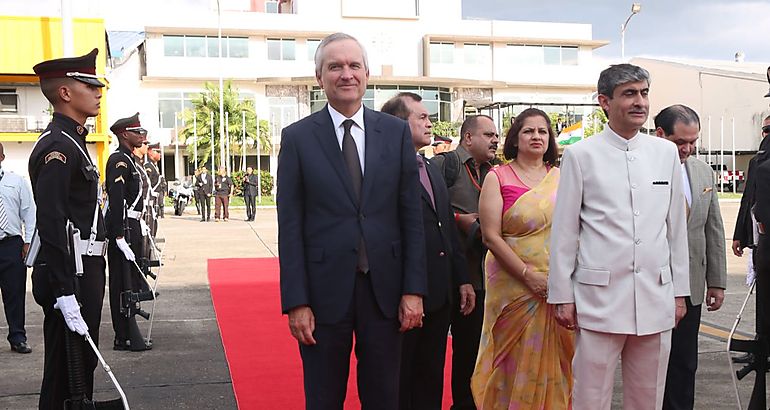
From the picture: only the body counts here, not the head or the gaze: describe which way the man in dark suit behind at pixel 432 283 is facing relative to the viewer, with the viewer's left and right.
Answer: facing the viewer and to the right of the viewer

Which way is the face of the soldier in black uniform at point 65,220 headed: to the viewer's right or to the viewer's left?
to the viewer's right

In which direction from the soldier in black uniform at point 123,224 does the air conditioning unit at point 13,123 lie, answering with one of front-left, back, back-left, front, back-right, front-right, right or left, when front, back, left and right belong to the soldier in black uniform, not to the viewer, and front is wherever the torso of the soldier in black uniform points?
left

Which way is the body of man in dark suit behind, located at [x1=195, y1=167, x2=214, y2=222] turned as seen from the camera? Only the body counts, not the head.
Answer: toward the camera

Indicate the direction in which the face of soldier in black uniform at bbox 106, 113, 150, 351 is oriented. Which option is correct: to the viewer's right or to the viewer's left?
to the viewer's right

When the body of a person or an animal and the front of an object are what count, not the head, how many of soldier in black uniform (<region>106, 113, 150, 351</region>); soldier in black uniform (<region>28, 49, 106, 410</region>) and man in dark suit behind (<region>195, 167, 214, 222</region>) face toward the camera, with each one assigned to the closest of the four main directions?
1

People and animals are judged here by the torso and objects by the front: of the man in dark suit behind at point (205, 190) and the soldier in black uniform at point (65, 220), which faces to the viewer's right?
the soldier in black uniform

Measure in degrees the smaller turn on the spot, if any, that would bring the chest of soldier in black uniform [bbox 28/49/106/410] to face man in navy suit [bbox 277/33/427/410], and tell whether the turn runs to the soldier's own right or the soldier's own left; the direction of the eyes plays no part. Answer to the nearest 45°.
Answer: approximately 45° to the soldier's own right

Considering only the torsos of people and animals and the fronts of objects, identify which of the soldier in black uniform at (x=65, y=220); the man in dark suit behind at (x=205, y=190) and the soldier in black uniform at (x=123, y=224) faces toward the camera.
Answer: the man in dark suit behind

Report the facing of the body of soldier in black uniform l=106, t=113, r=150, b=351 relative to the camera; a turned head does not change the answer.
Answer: to the viewer's right

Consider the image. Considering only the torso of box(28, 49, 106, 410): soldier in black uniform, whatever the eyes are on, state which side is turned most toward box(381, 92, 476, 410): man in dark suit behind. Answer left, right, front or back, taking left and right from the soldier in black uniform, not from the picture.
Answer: front

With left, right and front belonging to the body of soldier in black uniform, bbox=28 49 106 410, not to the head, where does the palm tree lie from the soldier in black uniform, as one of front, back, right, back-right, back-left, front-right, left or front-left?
left

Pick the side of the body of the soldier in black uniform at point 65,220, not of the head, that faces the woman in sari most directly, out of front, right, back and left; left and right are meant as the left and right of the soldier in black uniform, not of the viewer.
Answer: front

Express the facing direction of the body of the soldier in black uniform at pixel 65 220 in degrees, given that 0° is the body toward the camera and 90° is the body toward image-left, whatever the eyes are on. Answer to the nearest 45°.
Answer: approximately 270°
